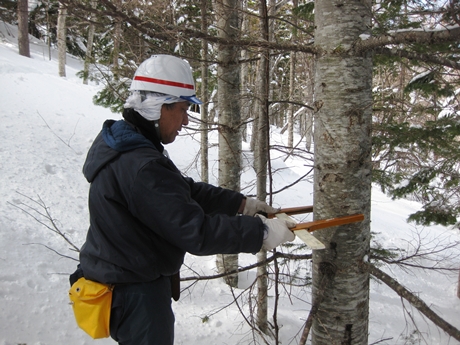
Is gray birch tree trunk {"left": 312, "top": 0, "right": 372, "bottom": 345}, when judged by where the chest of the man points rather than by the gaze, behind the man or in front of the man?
in front

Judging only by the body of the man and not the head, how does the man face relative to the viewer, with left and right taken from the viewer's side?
facing to the right of the viewer

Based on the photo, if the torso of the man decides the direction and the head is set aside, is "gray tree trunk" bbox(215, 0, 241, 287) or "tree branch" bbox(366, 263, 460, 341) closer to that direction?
the tree branch

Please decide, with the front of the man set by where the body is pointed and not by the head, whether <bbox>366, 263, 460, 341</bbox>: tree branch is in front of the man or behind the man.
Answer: in front

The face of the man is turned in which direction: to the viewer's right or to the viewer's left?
to the viewer's right

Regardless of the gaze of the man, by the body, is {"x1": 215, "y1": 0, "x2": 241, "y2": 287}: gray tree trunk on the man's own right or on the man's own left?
on the man's own left
